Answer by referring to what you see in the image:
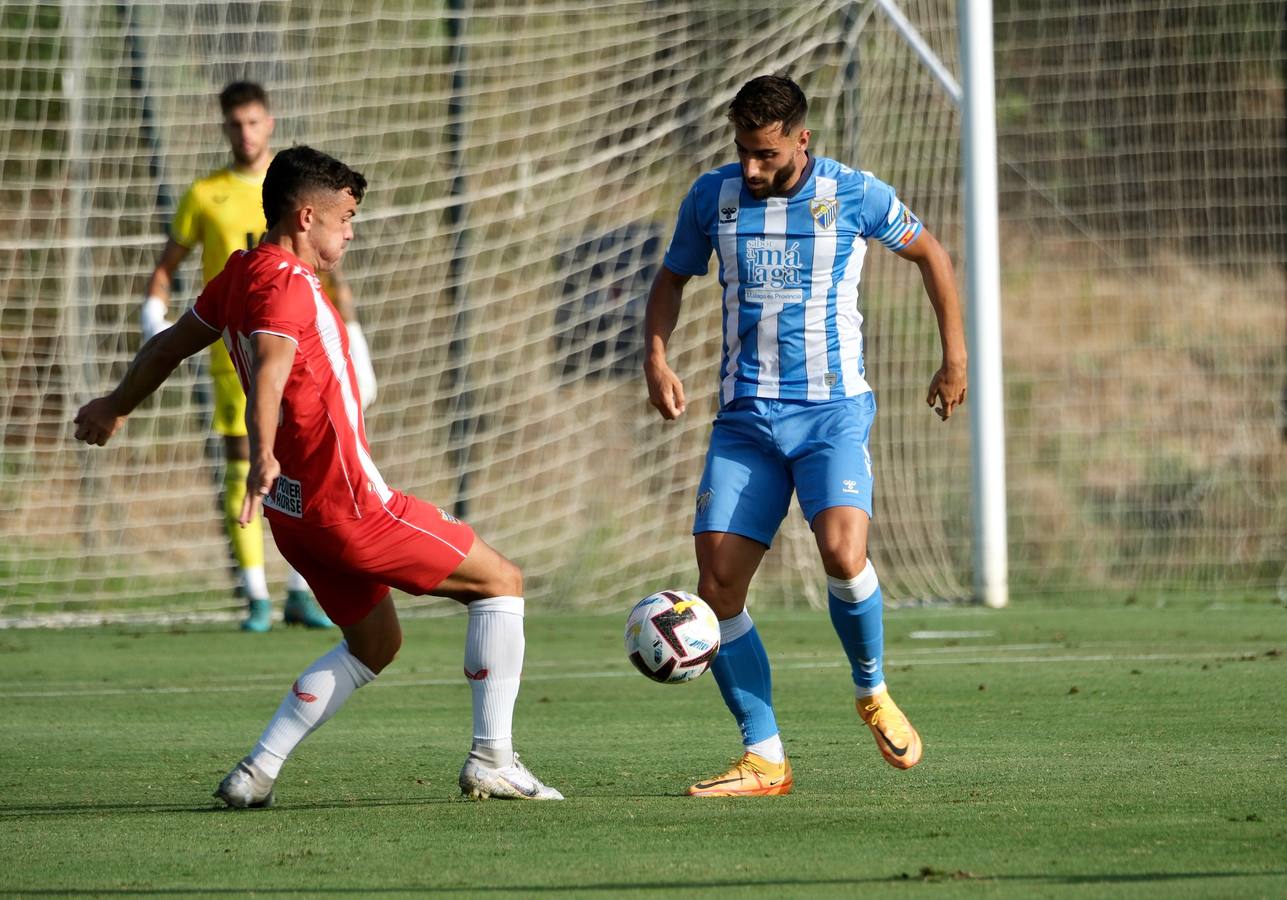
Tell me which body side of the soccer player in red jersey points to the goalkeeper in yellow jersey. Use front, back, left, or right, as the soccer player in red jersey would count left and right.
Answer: left

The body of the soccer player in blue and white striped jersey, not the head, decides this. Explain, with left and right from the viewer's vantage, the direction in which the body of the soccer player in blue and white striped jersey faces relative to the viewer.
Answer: facing the viewer

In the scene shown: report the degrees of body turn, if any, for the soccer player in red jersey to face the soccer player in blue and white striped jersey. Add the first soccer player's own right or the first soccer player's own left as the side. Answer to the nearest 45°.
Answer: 0° — they already face them

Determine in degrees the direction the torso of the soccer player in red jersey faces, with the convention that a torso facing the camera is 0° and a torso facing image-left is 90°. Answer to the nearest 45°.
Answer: approximately 270°

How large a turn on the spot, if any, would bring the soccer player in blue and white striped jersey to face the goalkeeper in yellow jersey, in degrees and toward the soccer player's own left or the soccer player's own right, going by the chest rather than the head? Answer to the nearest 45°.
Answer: approximately 135° to the soccer player's own right

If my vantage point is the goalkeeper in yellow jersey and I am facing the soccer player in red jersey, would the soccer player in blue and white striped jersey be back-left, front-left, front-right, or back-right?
front-left

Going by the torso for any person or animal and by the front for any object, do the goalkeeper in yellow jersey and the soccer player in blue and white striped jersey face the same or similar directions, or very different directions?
same or similar directions

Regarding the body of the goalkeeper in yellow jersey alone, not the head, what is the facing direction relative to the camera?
toward the camera

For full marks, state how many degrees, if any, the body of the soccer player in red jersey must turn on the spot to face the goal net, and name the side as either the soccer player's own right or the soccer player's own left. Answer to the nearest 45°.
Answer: approximately 90° to the soccer player's own left

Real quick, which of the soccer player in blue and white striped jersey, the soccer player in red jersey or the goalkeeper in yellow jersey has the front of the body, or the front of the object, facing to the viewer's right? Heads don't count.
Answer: the soccer player in red jersey

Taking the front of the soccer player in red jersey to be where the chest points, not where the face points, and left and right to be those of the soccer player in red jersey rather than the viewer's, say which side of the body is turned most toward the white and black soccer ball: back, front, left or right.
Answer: front

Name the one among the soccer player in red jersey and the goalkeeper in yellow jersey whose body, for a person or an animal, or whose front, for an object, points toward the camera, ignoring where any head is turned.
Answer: the goalkeeper in yellow jersey

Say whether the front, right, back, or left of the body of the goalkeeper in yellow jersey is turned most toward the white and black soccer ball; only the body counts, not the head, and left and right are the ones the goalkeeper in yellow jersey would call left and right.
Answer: front

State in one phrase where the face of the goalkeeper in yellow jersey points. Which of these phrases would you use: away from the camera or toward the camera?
toward the camera

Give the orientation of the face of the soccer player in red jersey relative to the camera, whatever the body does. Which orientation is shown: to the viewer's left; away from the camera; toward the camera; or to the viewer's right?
to the viewer's right
